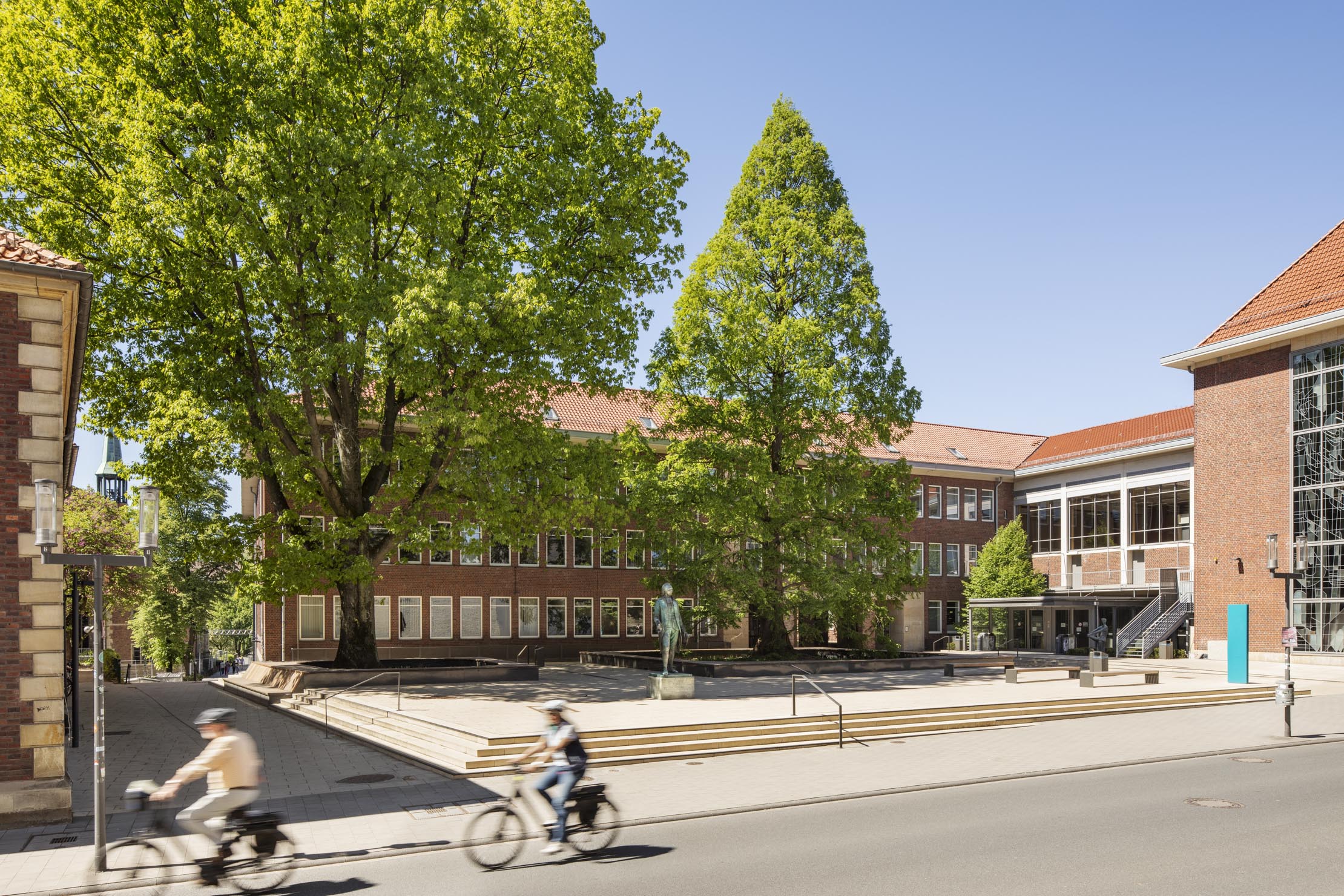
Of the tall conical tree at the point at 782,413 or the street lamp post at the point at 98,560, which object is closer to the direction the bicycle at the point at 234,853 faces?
the street lamp post

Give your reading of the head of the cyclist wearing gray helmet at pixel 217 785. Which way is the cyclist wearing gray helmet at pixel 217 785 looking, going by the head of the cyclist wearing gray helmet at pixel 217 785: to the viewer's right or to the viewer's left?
to the viewer's left

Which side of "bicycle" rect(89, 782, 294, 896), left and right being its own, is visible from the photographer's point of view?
left

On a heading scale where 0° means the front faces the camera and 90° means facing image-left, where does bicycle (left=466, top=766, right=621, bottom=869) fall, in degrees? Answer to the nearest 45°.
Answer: approximately 90°

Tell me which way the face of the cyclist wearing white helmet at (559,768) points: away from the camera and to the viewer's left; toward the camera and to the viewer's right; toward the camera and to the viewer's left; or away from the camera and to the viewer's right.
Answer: toward the camera and to the viewer's left

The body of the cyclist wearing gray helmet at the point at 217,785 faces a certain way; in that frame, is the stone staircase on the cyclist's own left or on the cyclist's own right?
on the cyclist's own right

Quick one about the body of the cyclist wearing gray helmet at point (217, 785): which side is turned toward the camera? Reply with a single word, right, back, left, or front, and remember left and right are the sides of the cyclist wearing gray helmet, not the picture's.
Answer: left

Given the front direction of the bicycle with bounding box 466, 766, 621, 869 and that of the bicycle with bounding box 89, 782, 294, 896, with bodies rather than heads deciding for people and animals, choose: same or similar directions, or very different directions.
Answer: same or similar directions

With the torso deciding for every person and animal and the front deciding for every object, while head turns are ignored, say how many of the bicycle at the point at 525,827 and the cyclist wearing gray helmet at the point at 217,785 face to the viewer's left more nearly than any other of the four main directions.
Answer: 2

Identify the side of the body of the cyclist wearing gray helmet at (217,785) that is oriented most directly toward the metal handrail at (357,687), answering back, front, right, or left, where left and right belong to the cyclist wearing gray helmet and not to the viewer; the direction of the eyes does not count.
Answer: right
